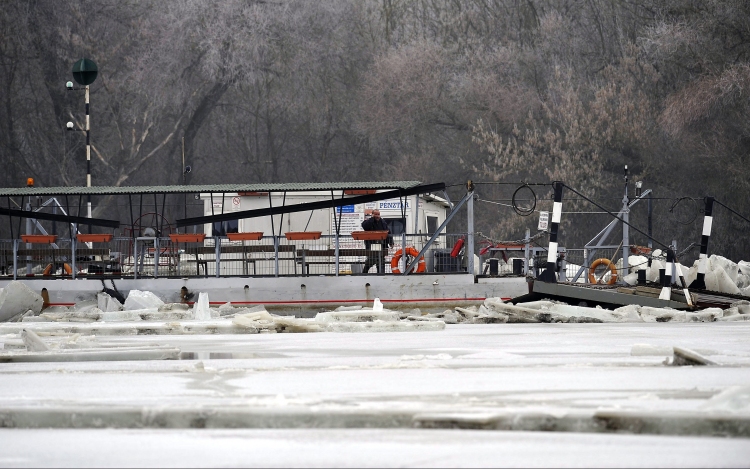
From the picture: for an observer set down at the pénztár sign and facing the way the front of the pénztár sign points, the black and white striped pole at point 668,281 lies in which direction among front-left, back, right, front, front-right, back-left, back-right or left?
front-left

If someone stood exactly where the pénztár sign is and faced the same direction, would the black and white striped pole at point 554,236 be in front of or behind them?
in front

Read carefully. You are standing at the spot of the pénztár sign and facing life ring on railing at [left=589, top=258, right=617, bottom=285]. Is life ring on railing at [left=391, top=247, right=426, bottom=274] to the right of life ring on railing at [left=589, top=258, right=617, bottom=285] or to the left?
right

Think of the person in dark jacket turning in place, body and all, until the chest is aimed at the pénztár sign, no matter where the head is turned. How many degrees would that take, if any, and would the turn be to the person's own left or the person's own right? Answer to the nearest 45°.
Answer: approximately 180°

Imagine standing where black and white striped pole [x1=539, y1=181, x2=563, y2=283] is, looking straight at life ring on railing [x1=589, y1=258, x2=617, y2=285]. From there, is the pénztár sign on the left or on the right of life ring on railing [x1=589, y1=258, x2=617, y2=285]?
left

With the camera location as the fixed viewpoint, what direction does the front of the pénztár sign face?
facing the viewer

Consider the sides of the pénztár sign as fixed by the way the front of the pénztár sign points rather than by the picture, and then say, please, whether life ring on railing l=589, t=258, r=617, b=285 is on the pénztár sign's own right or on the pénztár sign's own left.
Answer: on the pénztár sign's own left

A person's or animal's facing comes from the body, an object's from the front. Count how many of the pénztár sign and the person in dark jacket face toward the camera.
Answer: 2

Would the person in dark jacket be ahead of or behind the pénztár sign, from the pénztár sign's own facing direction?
ahead

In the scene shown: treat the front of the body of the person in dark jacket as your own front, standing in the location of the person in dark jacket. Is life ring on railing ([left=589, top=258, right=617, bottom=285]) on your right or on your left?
on your left
